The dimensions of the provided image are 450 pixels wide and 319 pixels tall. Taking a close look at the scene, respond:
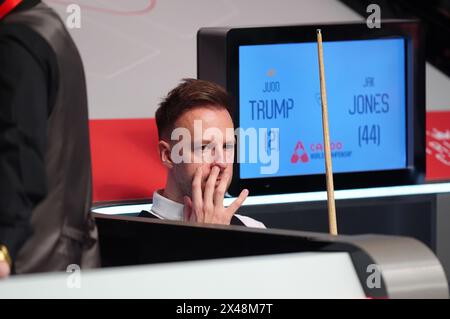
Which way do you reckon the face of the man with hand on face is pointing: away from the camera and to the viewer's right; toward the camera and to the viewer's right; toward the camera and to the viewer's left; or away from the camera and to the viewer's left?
toward the camera and to the viewer's right

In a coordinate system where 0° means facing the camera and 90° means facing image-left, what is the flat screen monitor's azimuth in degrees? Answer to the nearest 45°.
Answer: approximately 315°

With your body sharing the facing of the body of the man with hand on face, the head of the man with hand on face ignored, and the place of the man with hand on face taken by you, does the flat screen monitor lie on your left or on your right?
on your left

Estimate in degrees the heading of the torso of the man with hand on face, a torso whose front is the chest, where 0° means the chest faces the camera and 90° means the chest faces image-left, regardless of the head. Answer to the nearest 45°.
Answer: approximately 315°
